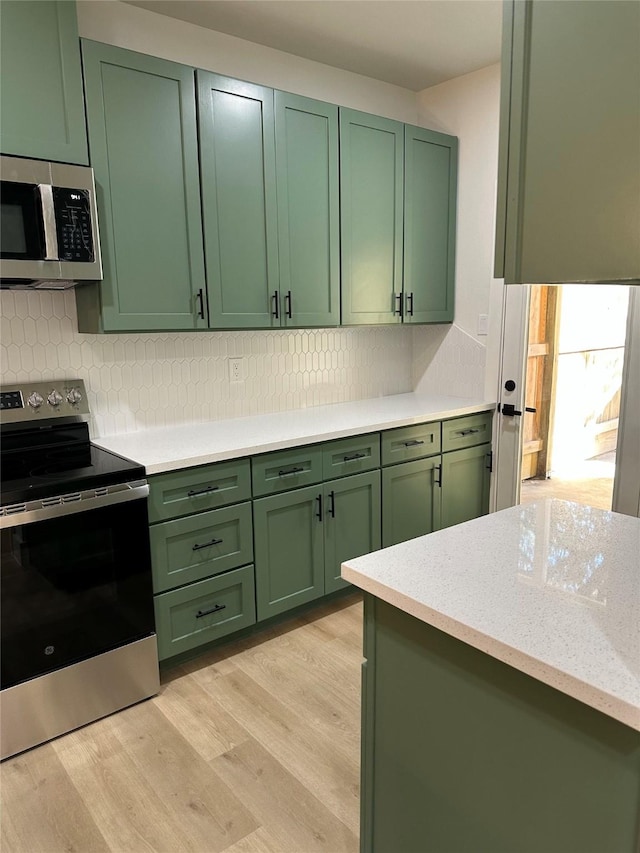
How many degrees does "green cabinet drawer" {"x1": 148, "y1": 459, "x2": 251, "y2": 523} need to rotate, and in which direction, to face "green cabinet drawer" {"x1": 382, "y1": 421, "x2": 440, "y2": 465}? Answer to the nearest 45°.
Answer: approximately 90° to its left

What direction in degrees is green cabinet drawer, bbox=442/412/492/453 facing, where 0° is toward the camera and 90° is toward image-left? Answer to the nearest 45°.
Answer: approximately 315°

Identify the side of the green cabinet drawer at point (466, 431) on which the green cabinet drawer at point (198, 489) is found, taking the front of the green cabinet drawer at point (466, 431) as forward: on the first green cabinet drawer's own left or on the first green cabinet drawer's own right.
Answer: on the first green cabinet drawer's own right

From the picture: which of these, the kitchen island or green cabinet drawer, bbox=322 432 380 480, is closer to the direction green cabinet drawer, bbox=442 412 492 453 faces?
the kitchen island

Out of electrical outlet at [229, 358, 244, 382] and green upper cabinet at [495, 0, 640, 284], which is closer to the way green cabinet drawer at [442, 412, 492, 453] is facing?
the green upper cabinet

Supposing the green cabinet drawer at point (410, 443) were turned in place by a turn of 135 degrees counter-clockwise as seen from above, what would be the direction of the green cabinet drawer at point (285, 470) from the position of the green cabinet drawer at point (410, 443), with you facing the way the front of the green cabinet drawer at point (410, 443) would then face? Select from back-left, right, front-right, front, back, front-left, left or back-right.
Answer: back-left

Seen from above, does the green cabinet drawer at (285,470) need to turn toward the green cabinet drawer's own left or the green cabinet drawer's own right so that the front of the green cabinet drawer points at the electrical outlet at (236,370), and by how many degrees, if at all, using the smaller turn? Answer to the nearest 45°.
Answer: approximately 180°
